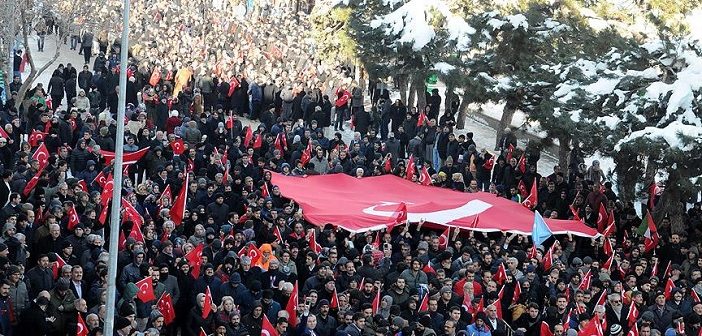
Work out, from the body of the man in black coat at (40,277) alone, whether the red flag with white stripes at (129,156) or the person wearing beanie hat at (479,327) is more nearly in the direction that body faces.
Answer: the person wearing beanie hat

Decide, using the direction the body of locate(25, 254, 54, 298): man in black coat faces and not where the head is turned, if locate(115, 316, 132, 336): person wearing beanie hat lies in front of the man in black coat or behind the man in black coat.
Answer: in front

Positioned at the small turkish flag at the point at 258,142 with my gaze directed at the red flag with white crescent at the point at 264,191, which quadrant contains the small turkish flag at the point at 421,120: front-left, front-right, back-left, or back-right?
back-left

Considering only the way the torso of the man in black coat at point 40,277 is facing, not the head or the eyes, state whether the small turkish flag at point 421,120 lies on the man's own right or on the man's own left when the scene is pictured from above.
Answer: on the man's own left

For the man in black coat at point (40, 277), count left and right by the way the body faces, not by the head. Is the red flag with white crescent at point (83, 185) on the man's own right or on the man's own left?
on the man's own left

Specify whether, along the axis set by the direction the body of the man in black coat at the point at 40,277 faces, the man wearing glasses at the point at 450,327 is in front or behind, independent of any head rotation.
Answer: in front

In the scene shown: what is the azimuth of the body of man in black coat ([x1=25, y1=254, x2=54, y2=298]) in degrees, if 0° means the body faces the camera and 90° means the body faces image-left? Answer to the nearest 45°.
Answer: approximately 315°
